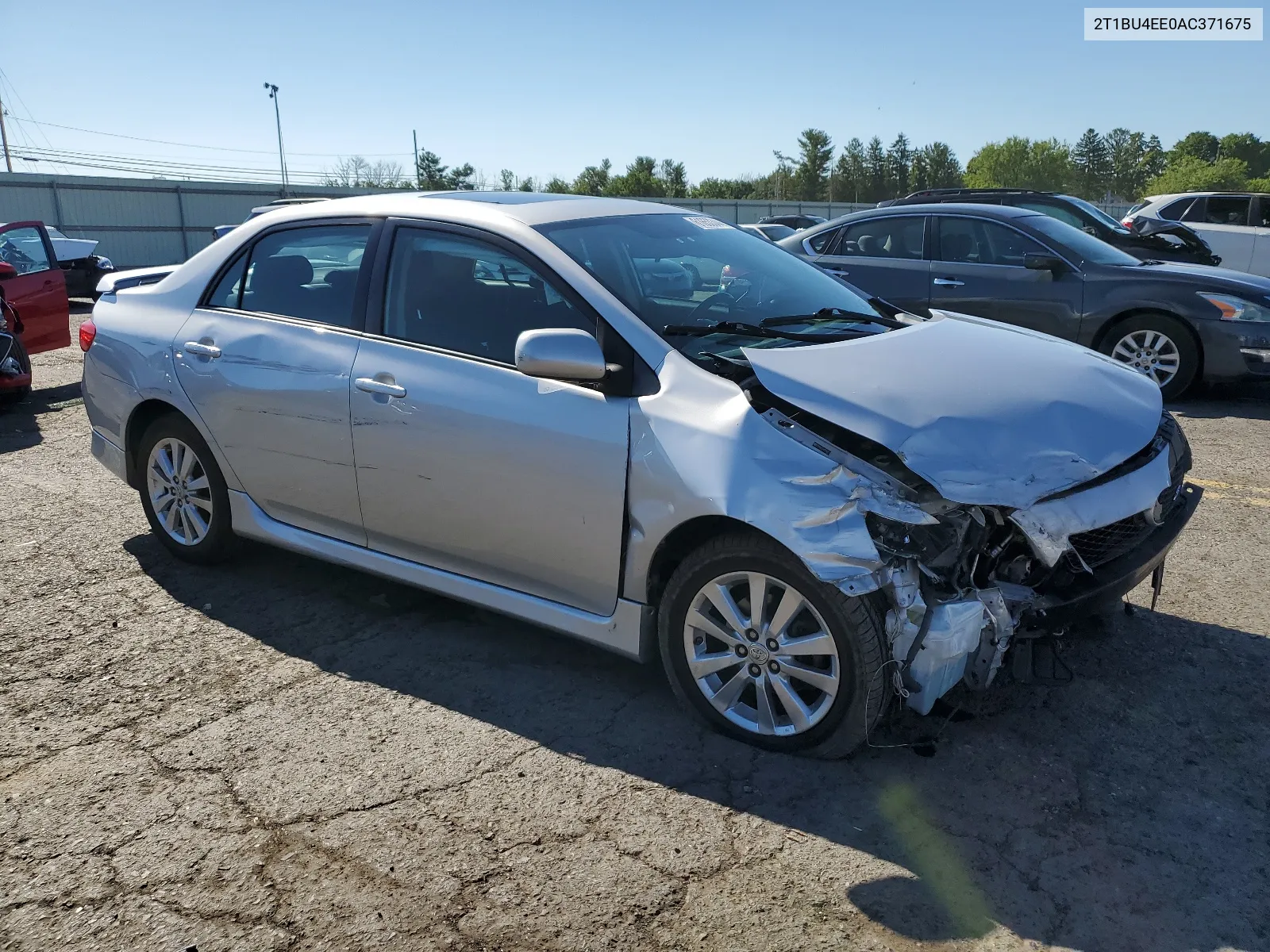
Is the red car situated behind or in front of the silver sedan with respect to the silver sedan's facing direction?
behind

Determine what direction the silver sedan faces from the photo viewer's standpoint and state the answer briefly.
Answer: facing the viewer and to the right of the viewer

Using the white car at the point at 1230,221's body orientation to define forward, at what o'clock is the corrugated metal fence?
The corrugated metal fence is roughly at 6 o'clock from the white car.

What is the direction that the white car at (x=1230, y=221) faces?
to the viewer's right

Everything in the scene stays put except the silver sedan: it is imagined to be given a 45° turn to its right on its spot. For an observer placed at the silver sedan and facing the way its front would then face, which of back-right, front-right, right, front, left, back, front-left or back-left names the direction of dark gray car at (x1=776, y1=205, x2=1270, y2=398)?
back-left

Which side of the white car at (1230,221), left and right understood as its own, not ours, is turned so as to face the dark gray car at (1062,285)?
right

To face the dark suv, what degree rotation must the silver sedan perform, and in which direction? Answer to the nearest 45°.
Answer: approximately 90° to its left
